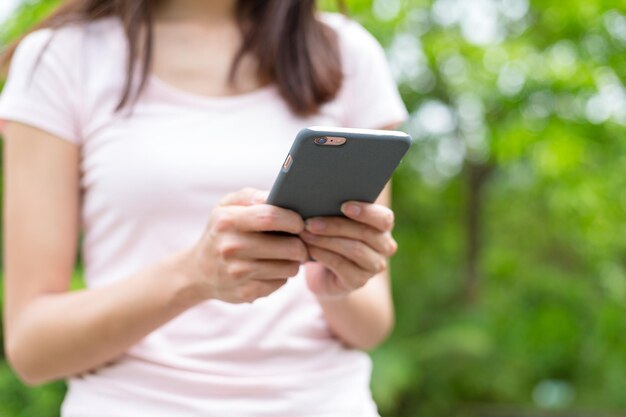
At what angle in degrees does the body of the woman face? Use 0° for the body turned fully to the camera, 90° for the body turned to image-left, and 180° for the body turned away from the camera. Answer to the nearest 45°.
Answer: approximately 0°
